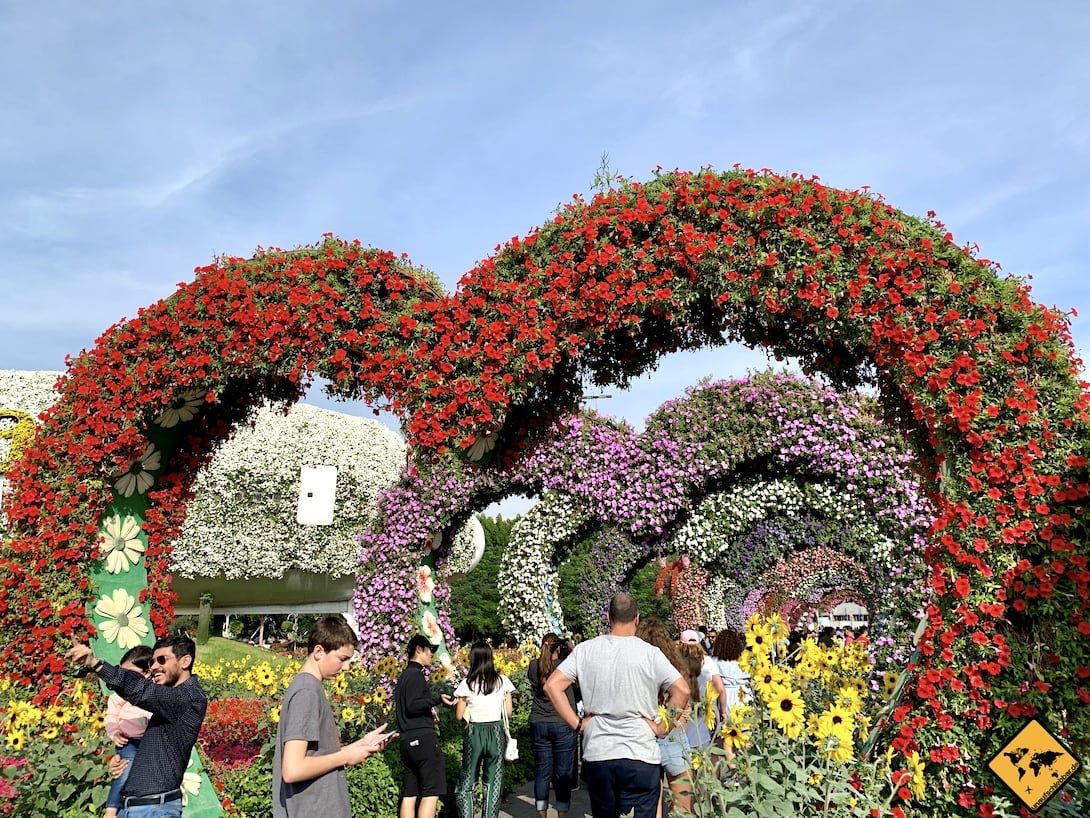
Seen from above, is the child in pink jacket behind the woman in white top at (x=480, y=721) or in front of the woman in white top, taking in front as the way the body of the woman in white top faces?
behind

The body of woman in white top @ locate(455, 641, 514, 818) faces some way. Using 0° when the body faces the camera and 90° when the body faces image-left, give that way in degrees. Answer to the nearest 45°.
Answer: approximately 180°

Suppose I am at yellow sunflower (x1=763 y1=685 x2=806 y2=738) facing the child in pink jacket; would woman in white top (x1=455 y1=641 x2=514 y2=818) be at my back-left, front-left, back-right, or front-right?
front-right

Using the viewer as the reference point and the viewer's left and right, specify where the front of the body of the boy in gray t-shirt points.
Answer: facing to the right of the viewer

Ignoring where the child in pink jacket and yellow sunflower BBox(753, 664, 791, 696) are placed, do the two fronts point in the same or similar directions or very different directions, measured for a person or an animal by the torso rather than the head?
same or similar directions

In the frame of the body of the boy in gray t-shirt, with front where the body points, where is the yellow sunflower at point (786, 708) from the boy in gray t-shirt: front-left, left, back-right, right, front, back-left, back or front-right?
front

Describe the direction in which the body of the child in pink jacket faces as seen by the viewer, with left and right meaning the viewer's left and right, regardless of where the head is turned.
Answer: facing the viewer and to the left of the viewer

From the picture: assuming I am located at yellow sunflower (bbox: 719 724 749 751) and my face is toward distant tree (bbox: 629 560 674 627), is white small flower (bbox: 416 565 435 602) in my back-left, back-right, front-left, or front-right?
front-left

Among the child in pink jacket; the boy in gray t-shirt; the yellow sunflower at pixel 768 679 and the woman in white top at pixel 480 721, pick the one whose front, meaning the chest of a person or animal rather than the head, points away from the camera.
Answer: the woman in white top

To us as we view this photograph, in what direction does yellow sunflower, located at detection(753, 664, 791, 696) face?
facing the viewer

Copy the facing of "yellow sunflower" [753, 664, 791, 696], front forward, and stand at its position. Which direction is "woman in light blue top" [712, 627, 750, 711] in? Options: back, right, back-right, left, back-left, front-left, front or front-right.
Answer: back
